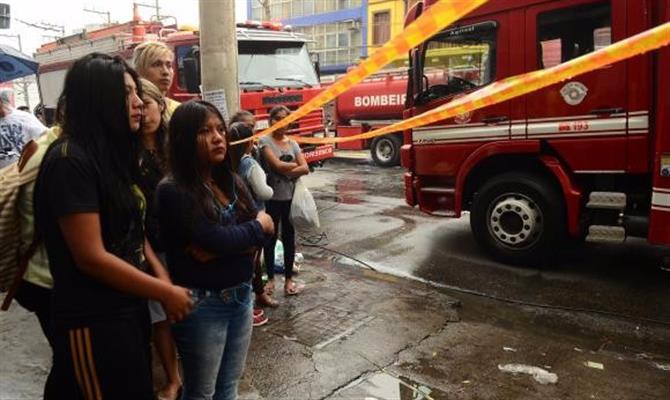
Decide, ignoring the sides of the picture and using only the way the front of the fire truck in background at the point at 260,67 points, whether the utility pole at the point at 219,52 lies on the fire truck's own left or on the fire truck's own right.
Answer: on the fire truck's own right

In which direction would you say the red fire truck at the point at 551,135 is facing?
to the viewer's left

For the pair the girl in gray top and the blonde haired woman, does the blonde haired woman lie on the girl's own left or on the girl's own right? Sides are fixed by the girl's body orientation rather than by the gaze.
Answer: on the girl's own right

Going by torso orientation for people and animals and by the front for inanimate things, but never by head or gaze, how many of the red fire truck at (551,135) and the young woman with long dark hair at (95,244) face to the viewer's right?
1

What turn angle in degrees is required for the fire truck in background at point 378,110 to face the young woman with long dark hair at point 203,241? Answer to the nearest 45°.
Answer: approximately 90° to its right

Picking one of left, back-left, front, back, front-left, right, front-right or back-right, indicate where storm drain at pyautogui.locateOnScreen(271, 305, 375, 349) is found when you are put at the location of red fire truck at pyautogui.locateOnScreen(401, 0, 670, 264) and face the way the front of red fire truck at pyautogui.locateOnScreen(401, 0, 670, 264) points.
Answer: front-left

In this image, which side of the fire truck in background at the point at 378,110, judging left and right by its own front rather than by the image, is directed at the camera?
right

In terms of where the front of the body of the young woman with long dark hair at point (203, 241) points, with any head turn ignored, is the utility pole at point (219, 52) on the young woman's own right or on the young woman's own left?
on the young woman's own left

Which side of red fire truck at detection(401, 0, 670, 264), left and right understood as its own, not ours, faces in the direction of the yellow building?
right

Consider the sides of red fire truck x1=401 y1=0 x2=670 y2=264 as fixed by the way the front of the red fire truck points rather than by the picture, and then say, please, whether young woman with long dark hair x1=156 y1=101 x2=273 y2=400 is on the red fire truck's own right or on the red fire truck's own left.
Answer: on the red fire truck's own left

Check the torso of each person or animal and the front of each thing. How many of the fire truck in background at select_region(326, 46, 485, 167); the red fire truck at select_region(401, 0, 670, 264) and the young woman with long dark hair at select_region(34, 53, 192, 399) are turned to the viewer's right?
2

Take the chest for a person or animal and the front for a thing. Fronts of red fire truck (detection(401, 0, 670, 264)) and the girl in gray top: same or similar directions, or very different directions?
very different directions

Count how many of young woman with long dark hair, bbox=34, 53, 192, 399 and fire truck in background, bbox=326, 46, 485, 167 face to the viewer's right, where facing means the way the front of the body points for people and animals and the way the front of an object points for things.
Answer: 2

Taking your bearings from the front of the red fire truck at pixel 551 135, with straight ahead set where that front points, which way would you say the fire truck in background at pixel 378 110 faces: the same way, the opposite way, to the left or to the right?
the opposite way

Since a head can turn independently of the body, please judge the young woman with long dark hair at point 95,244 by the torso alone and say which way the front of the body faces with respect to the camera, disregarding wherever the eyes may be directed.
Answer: to the viewer's right
